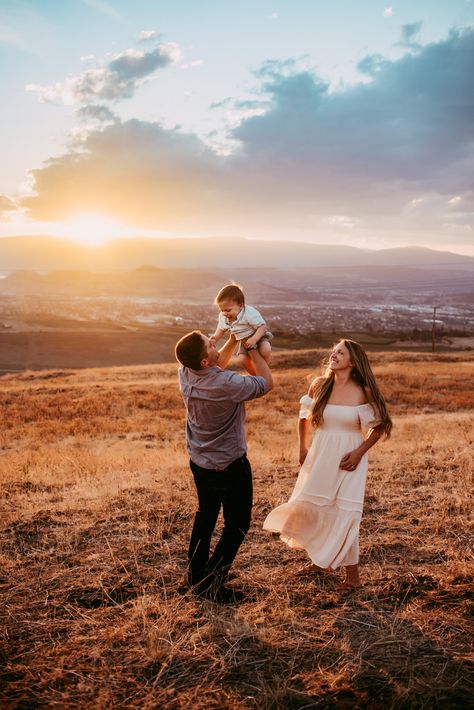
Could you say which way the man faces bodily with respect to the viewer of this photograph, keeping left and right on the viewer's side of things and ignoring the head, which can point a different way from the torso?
facing away from the viewer and to the right of the viewer

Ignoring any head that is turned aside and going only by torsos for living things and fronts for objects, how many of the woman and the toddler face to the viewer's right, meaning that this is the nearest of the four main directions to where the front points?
0

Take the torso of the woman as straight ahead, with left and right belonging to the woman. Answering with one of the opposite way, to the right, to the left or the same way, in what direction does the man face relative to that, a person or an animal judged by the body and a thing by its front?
the opposite way

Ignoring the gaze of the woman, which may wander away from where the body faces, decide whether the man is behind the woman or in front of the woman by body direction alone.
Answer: in front

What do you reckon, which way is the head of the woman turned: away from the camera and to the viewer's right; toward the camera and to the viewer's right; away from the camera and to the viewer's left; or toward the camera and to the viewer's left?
toward the camera and to the viewer's left

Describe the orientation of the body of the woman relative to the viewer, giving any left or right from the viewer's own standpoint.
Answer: facing the viewer and to the left of the viewer
